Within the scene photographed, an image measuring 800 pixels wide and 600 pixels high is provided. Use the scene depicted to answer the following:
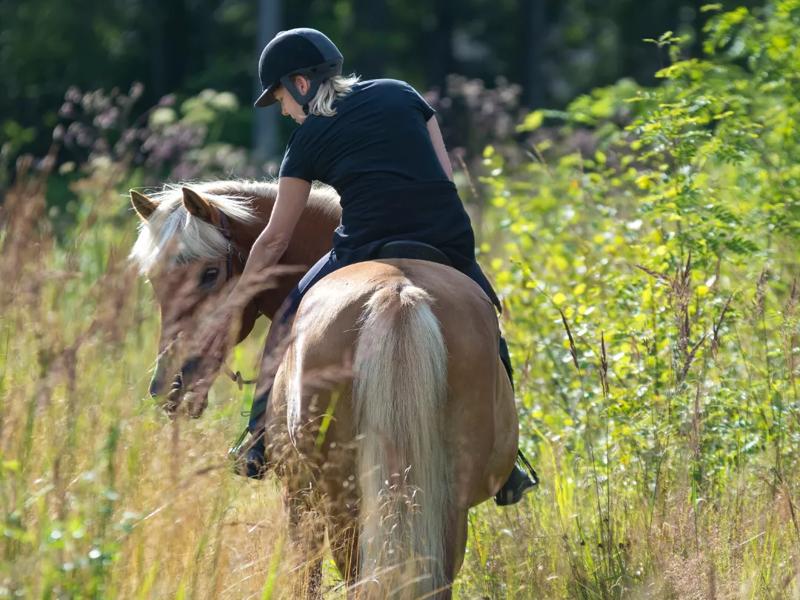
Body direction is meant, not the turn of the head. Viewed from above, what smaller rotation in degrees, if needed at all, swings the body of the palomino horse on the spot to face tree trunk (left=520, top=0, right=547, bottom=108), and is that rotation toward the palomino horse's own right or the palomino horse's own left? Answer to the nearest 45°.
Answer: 0° — it already faces it

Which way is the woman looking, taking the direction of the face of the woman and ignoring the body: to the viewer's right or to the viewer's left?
to the viewer's left

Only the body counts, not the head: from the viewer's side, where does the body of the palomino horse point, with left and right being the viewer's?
facing away from the viewer
